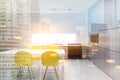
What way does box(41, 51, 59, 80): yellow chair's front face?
away from the camera

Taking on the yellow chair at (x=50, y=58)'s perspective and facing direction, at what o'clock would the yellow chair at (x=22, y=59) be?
the yellow chair at (x=22, y=59) is roughly at 8 o'clock from the yellow chair at (x=50, y=58).
